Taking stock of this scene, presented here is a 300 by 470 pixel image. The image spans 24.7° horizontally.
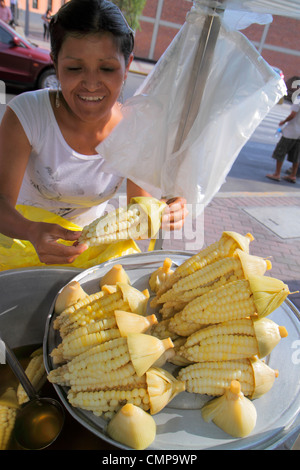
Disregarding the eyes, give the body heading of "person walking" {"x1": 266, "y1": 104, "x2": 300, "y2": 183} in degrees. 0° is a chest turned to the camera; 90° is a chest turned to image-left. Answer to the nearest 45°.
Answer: approximately 90°

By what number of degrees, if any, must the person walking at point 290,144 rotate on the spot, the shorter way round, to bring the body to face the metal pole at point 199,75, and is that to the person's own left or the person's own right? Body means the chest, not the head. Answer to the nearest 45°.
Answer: approximately 90° to the person's own left

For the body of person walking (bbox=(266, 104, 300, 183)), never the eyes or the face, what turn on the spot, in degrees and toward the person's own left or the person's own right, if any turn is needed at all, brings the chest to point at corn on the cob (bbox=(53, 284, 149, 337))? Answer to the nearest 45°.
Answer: approximately 90° to the person's own left

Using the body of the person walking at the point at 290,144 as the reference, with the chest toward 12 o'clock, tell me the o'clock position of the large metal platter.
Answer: The large metal platter is roughly at 9 o'clock from the person walking.

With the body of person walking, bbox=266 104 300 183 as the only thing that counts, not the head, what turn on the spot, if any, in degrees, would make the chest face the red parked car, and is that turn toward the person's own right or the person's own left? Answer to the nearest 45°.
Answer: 0° — they already face it

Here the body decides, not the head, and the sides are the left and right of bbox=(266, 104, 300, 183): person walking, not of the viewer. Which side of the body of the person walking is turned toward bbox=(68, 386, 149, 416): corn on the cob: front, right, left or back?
left

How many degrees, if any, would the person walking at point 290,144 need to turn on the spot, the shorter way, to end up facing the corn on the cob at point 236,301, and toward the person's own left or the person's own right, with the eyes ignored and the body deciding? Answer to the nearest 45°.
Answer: approximately 90° to the person's own left

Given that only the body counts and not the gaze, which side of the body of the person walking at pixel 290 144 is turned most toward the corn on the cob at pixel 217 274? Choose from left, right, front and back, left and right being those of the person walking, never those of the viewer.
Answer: left
